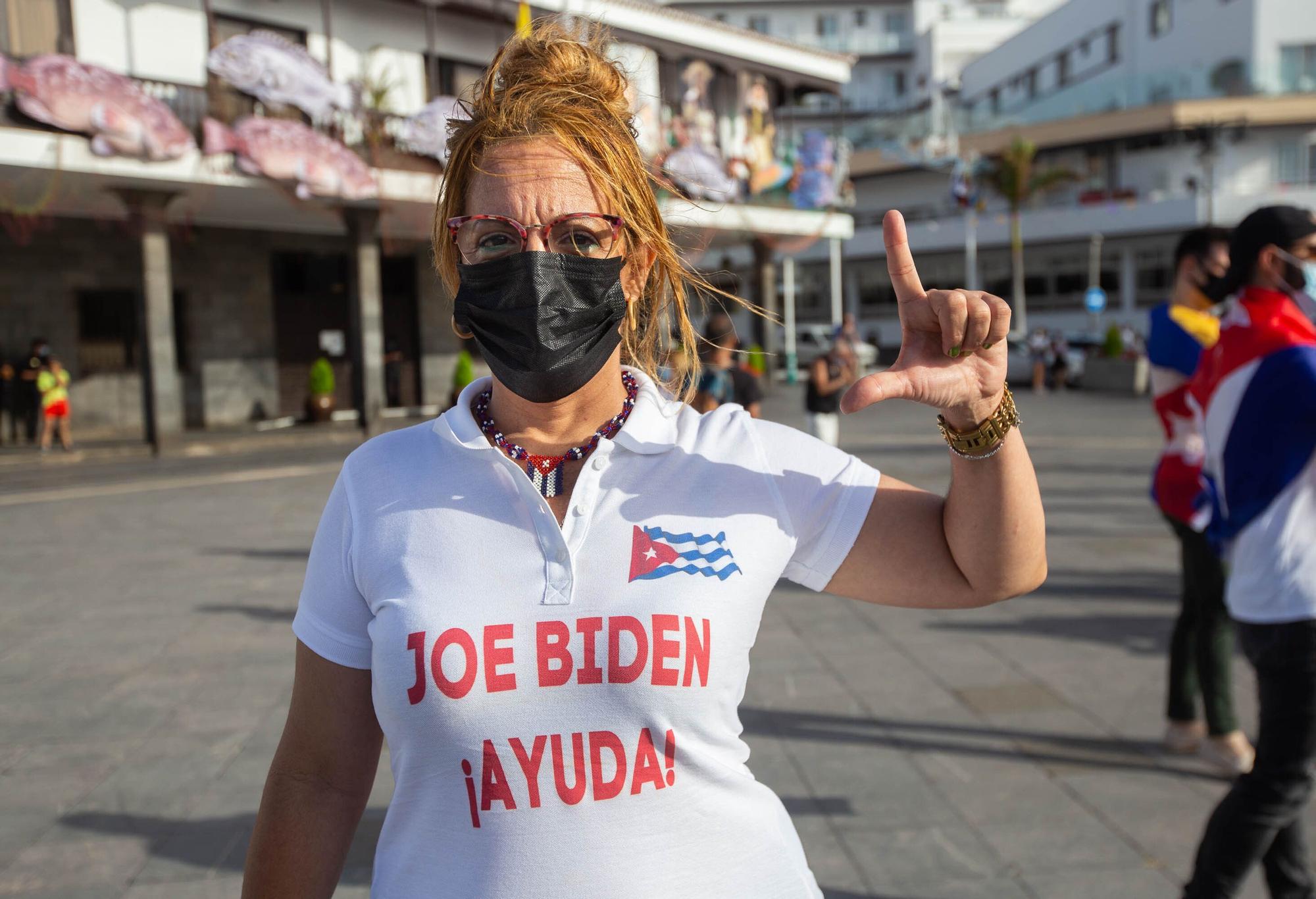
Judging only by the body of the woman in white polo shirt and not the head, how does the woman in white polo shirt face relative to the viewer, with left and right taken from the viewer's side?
facing the viewer

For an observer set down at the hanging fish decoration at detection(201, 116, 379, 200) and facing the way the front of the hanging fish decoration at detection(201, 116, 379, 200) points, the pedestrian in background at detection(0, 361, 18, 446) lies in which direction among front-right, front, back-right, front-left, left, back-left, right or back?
back-left

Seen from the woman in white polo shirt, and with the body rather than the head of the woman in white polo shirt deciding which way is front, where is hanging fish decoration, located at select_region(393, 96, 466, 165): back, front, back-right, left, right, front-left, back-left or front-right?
back

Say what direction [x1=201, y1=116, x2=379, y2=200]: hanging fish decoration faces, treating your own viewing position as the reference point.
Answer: facing to the right of the viewer

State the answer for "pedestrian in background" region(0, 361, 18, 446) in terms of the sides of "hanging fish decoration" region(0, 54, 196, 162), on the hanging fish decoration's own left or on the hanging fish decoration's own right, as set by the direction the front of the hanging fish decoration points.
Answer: on the hanging fish decoration's own left

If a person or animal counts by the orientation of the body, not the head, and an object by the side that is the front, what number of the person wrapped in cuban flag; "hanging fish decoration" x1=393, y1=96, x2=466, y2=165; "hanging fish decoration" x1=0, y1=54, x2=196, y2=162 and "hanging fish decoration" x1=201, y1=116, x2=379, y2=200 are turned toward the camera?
0

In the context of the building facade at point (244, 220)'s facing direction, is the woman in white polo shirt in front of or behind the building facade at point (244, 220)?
in front

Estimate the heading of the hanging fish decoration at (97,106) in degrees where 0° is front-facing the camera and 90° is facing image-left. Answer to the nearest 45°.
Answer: approximately 270°
